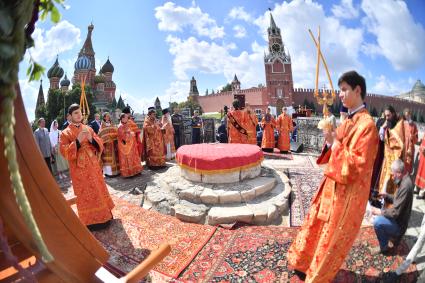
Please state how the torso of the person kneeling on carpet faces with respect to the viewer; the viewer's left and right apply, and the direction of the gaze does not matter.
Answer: facing to the left of the viewer

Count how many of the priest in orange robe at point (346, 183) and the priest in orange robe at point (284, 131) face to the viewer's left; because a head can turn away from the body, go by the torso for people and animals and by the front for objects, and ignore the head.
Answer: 1

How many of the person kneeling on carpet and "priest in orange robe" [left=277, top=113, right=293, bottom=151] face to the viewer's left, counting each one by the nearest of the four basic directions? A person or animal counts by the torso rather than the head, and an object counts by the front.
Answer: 1

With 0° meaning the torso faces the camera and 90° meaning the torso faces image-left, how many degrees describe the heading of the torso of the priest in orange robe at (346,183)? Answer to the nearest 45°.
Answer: approximately 90°

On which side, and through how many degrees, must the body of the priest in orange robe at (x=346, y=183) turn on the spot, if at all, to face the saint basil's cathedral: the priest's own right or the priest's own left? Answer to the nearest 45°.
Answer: approximately 45° to the priest's own right

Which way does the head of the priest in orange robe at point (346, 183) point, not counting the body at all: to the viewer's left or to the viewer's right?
to the viewer's left

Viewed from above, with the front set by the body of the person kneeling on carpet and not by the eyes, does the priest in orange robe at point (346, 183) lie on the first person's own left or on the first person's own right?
on the first person's own left

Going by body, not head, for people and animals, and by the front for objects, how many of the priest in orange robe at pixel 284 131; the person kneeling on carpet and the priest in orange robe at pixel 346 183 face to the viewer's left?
2
